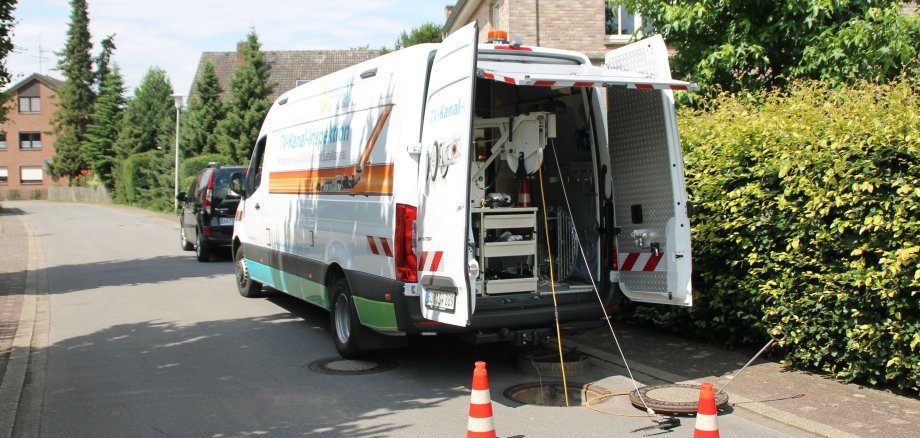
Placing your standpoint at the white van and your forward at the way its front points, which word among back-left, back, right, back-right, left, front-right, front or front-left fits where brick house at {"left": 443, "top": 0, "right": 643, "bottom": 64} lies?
front-right

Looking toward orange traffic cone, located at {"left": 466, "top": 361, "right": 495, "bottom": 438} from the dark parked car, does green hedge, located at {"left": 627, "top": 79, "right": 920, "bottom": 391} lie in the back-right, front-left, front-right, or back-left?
front-left

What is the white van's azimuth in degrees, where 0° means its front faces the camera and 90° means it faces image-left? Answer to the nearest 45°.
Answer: approximately 135°

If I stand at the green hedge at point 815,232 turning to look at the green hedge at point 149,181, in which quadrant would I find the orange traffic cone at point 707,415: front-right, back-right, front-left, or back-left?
back-left

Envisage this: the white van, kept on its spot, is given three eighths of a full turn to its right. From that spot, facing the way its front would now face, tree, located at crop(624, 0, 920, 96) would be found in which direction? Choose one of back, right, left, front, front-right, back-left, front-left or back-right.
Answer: front-left

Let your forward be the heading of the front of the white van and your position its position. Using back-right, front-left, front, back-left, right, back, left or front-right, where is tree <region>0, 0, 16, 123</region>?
front

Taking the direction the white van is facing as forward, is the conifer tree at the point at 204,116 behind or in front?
in front

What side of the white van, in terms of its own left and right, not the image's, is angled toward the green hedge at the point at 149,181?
front

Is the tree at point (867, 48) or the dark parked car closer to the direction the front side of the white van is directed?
the dark parked car

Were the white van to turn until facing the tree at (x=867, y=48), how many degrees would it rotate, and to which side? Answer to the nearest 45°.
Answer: approximately 90° to its right

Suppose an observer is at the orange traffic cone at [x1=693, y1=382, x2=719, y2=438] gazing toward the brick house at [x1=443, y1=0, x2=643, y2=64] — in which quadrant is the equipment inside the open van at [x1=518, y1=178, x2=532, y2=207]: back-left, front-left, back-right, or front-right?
front-left
